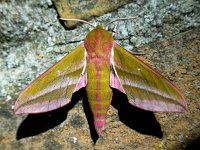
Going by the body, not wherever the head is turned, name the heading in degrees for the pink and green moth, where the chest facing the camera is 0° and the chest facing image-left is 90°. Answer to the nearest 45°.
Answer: approximately 180°
